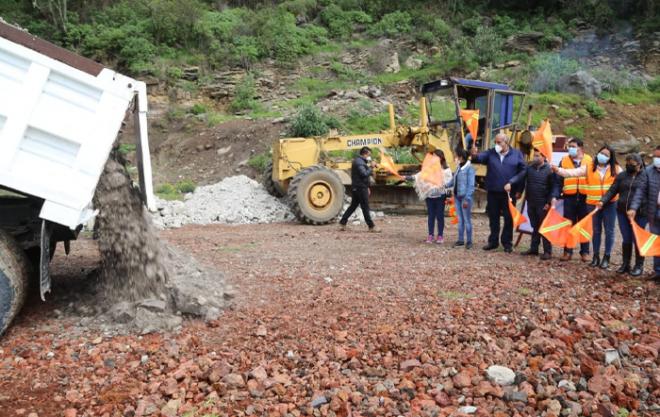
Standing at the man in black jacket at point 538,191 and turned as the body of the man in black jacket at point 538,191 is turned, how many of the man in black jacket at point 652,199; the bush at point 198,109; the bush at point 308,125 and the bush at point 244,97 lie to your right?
3

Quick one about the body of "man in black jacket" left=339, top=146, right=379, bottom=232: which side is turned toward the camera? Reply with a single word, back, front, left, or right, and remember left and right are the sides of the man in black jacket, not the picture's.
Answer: right

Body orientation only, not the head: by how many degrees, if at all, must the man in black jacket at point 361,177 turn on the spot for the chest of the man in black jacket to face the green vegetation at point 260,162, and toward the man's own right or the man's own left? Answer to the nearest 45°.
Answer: approximately 135° to the man's own left

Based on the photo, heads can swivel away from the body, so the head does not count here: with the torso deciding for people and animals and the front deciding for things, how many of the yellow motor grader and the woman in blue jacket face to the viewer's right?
0

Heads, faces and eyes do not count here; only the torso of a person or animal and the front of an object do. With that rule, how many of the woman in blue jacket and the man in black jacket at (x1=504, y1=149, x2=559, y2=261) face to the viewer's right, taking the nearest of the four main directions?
0

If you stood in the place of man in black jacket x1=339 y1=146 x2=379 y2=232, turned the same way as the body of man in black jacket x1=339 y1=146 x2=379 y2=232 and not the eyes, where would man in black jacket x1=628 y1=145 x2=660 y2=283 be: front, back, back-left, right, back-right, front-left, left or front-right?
front-right

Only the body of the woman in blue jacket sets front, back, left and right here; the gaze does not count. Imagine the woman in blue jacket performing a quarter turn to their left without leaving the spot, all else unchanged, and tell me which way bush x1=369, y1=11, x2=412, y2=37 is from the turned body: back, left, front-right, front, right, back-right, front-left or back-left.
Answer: back-left

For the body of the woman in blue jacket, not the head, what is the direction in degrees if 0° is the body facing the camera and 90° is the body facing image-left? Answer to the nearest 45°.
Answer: approximately 45°

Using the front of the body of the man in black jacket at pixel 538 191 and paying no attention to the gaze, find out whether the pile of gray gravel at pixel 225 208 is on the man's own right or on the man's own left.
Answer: on the man's own right

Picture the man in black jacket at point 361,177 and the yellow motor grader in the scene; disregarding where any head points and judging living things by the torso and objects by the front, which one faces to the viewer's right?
the man in black jacket

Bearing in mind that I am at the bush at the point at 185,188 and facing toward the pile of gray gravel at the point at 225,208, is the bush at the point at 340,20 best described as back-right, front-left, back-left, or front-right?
back-left

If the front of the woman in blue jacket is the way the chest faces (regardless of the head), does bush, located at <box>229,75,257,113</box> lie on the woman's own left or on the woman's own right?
on the woman's own right

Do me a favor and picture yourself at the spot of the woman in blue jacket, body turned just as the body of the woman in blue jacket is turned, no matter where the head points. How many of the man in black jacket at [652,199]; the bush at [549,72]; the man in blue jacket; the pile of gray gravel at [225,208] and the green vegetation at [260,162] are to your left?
2

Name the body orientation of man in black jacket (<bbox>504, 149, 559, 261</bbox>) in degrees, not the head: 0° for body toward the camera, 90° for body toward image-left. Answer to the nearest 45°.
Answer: approximately 45°
